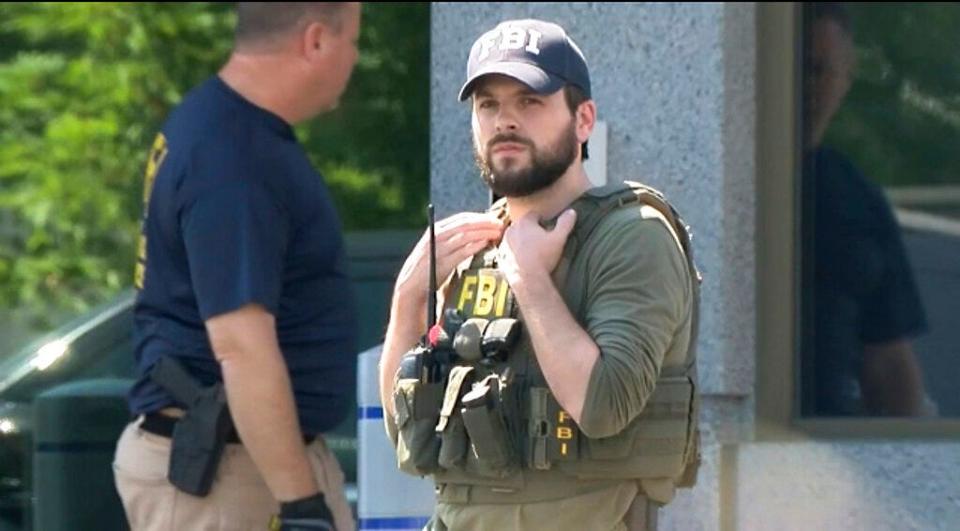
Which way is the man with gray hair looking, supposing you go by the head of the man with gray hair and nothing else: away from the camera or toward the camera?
away from the camera

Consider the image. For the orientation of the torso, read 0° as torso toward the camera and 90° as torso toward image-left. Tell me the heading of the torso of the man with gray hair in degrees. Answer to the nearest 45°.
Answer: approximately 270°

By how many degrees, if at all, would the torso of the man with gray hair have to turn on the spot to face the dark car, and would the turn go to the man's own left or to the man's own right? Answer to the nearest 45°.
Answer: approximately 90° to the man's own left

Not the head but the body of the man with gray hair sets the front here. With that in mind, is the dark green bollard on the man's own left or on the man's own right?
on the man's own left
